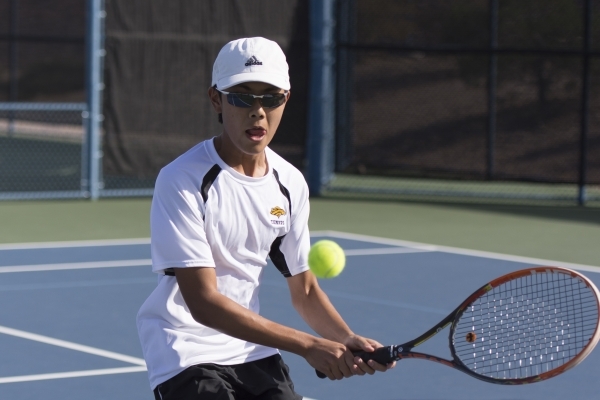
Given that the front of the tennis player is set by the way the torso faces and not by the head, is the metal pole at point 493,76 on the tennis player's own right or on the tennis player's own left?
on the tennis player's own left

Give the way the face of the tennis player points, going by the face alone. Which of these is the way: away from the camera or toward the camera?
toward the camera

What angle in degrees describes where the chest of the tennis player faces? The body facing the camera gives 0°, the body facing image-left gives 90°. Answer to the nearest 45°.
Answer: approximately 315°

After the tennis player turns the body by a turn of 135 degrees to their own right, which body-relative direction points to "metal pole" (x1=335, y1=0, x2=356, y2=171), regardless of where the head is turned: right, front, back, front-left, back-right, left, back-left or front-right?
right
